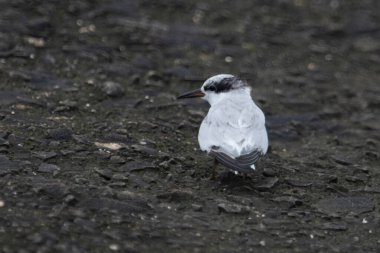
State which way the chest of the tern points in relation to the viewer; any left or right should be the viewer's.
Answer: facing away from the viewer and to the left of the viewer
